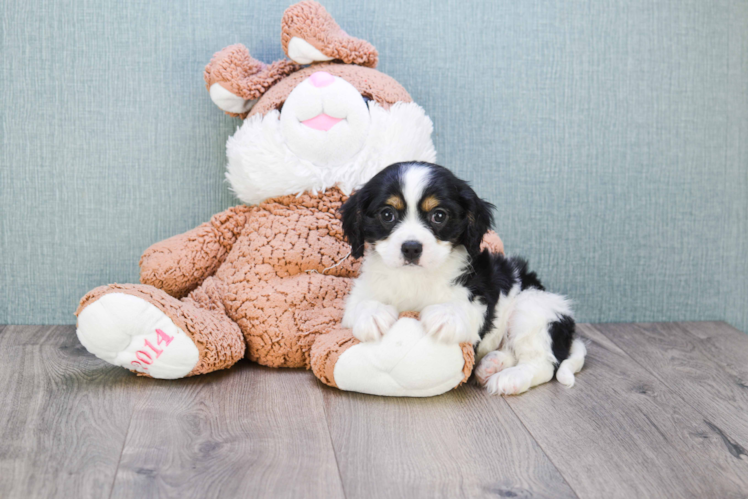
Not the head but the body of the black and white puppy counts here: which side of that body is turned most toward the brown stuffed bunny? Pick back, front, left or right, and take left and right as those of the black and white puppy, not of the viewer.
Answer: right

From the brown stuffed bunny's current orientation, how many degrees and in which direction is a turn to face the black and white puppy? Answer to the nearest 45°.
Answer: approximately 45° to its left

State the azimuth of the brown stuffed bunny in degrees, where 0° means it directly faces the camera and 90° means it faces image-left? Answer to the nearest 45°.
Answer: approximately 0°
